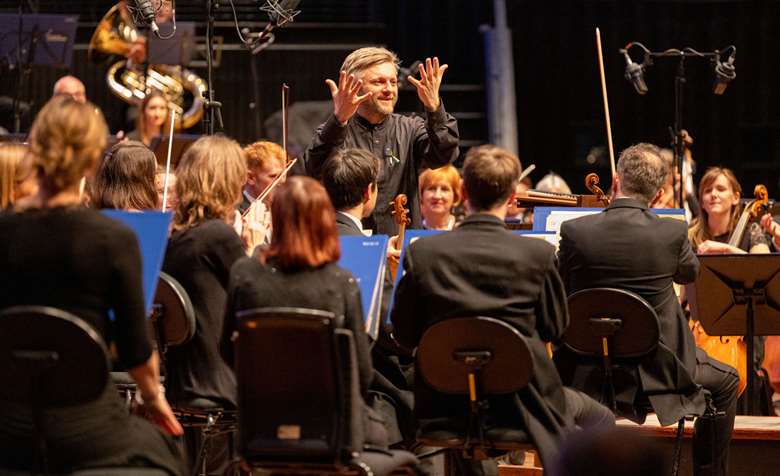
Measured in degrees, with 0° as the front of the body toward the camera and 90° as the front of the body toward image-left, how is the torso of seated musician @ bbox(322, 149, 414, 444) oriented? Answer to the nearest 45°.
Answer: approximately 225°

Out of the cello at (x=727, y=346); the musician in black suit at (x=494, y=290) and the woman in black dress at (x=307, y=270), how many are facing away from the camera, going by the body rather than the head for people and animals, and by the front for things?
2

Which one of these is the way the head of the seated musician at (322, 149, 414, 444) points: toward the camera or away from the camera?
away from the camera

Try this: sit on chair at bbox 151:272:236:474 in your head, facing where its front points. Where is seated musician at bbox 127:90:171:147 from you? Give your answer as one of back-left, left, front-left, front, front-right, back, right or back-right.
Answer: front-left

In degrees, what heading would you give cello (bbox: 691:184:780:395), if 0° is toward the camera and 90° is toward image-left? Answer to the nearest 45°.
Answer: approximately 45°

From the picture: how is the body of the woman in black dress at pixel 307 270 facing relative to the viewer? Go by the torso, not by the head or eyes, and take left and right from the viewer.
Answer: facing away from the viewer

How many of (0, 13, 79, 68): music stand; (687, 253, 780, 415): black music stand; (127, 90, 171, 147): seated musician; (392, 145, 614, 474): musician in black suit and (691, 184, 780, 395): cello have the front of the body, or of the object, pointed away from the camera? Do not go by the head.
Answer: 3

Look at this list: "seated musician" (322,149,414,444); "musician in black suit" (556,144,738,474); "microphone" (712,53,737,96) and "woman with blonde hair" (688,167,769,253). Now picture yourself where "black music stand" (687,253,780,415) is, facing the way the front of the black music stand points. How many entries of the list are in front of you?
2

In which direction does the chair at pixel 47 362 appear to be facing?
away from the camera

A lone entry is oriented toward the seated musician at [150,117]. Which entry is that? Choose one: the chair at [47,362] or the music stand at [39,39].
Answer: the chair

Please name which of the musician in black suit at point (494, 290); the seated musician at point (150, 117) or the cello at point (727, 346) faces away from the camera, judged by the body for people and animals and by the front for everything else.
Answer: the musician in black suit

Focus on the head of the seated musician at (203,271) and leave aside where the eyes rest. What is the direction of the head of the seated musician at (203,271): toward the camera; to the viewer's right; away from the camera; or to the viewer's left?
away from the camera

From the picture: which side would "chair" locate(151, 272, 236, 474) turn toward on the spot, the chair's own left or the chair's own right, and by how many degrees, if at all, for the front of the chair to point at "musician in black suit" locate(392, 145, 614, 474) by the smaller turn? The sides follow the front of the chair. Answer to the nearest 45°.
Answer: approximately 45° to the chair's own right
